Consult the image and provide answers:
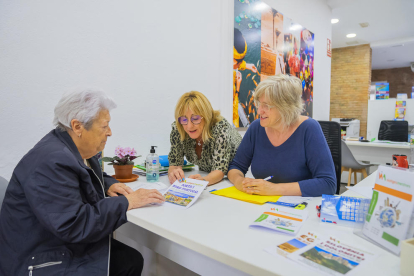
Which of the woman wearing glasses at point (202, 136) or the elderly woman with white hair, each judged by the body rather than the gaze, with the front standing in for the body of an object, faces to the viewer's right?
the elderly woman with white hair

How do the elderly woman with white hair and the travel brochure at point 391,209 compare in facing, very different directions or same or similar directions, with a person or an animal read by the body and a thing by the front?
very different directions

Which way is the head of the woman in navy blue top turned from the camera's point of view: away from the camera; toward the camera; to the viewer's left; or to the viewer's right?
to the viewer's left

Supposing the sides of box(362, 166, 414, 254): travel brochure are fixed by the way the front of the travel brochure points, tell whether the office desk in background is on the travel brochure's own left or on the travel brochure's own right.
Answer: on the travel brochure's own right

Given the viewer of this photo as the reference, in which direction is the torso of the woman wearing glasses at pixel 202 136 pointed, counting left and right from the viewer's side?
facing the viewer and to the left of the viewer

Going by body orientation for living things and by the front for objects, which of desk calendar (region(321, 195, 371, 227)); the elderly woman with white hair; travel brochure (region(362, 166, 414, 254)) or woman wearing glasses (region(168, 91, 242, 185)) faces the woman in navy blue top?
the elderly woman with white hair

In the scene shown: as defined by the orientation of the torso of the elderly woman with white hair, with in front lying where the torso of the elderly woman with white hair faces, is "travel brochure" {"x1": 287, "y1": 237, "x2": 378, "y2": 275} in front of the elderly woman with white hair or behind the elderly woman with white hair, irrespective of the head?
in front

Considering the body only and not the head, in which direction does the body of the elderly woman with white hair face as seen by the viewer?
to the viewer's right

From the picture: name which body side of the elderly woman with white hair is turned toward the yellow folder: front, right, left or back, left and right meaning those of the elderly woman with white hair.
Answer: front
